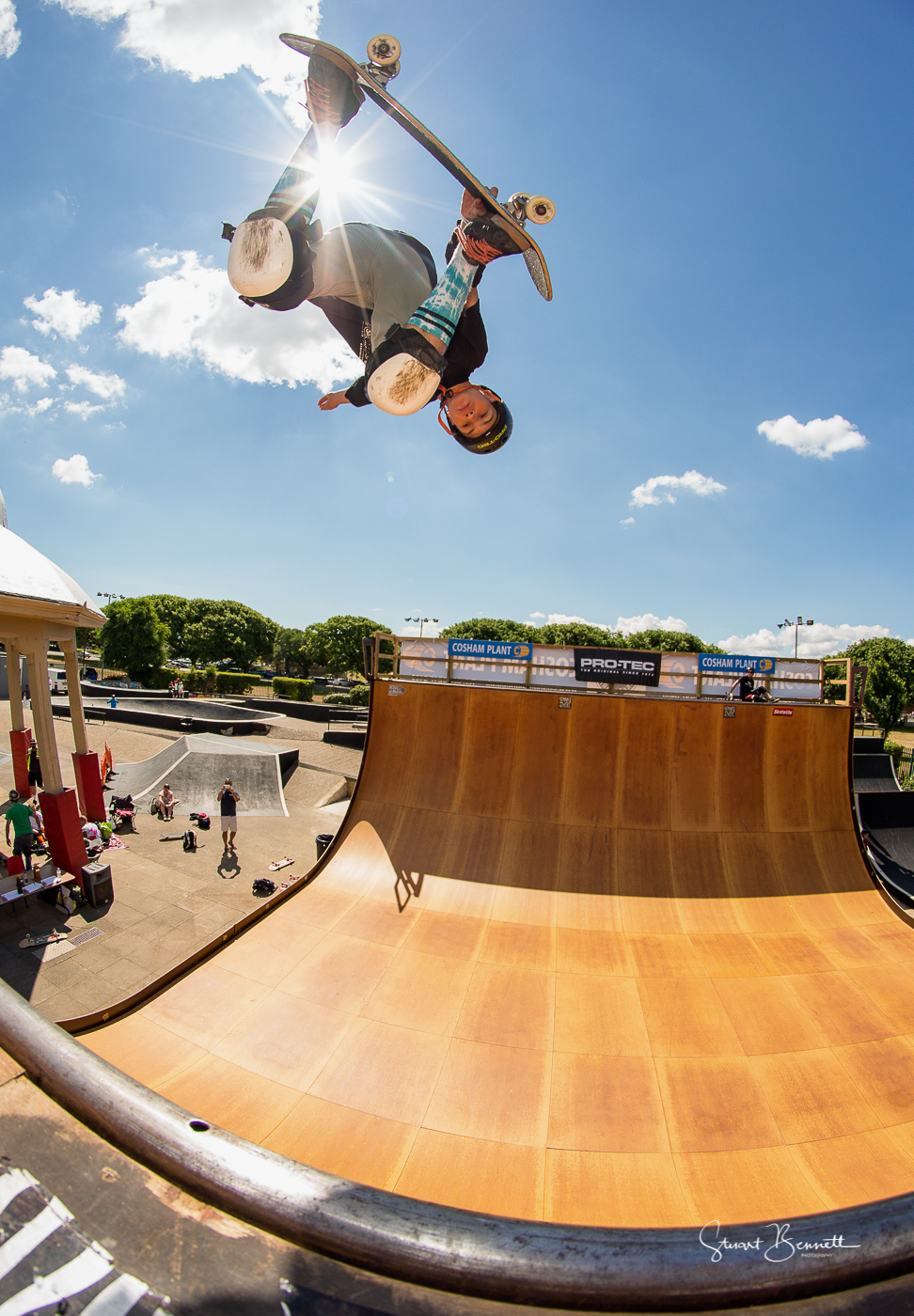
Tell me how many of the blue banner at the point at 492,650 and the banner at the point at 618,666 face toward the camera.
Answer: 2

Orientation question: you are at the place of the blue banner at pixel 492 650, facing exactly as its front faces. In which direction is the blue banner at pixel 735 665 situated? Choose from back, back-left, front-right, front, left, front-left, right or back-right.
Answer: left

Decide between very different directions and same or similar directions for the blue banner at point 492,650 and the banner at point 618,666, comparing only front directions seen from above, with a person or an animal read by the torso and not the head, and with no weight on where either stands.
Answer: same or similar directions

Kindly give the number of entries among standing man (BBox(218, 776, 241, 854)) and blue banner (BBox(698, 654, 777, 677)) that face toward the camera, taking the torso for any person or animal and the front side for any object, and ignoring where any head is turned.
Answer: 2

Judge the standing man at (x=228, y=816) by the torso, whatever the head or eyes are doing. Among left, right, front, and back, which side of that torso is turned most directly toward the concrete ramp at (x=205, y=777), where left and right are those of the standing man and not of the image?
back

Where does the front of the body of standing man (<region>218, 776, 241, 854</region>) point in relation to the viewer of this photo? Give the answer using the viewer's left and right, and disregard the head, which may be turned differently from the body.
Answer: facing the viewer

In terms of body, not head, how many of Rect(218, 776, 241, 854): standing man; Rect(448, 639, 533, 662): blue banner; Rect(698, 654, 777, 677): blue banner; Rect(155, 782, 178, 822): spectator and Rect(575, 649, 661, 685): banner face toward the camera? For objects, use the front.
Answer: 5

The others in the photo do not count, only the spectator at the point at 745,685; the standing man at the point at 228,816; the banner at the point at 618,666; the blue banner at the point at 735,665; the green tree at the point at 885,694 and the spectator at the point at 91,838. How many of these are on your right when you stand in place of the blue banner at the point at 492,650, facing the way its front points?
2

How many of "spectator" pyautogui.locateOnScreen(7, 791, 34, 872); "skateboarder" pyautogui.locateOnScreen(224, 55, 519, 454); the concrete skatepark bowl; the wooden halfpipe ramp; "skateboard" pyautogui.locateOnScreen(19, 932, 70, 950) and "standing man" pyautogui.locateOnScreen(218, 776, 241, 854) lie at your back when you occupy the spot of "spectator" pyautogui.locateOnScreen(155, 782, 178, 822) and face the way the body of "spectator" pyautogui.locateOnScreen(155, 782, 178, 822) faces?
1

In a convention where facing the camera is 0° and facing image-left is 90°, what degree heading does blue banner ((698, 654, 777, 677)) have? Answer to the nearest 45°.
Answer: approximately 0°

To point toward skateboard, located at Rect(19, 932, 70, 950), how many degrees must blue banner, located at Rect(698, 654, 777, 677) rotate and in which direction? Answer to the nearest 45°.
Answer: approximately 45° to its right

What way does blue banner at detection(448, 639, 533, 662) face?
toward the camera

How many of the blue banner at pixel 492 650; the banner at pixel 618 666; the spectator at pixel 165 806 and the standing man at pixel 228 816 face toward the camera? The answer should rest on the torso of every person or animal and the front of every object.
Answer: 4
